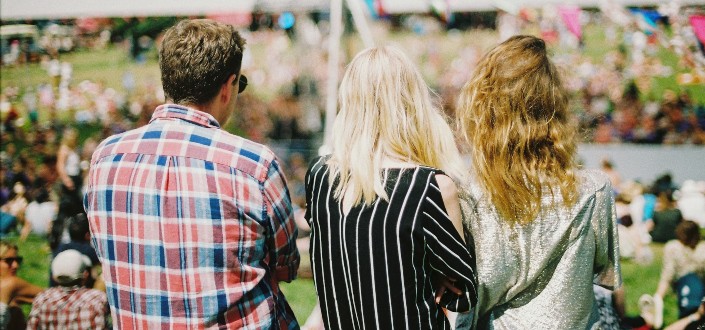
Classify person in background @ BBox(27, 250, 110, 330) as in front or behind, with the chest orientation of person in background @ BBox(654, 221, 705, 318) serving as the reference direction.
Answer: behind

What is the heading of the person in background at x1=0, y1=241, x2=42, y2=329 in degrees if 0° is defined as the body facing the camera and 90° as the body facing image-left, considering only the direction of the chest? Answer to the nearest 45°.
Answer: approximately 315°

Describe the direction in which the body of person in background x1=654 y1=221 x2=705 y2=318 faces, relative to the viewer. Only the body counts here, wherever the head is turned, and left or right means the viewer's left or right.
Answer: facing away from the viewer

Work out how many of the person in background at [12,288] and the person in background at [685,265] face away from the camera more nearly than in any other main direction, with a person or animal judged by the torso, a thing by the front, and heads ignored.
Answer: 1

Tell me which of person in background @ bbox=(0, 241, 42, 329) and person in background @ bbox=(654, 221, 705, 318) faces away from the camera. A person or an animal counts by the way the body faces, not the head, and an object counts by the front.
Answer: person in background @ bbox=(654, 221, 705, 318)

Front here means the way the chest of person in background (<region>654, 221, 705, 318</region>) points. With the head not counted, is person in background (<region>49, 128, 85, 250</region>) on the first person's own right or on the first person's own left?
on the first person's own left

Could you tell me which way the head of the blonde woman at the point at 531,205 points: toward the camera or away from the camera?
away from the camera

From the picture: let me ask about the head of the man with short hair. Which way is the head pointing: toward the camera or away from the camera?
away from the camera

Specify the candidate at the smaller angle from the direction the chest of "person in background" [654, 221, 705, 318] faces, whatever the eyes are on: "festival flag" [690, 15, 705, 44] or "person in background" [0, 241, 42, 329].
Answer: the festival flag

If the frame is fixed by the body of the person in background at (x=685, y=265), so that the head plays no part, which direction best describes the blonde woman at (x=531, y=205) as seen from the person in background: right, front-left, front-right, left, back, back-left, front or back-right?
back

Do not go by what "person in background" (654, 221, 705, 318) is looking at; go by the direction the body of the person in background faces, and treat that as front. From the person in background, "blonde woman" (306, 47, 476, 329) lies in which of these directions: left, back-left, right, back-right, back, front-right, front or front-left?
back
